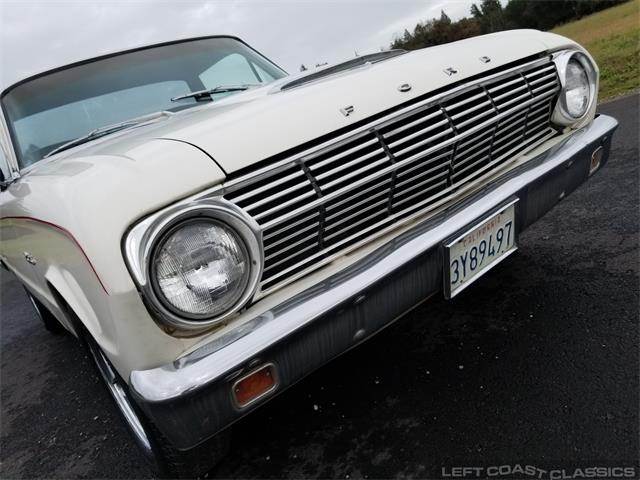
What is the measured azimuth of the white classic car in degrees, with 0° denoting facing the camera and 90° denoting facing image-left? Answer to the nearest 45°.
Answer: approximately 315°
